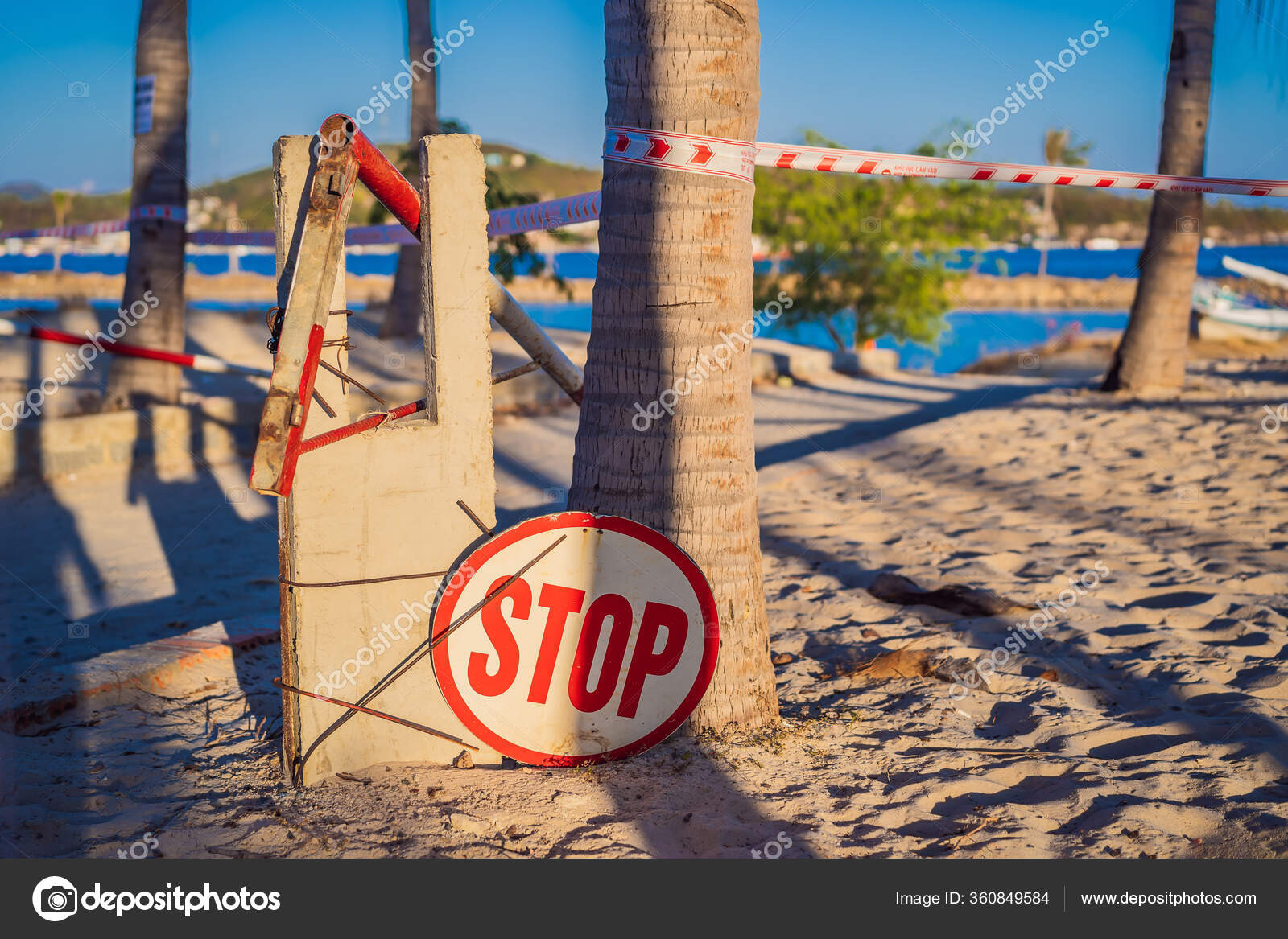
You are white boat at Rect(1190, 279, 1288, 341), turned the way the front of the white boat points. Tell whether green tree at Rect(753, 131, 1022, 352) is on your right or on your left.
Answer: on your left

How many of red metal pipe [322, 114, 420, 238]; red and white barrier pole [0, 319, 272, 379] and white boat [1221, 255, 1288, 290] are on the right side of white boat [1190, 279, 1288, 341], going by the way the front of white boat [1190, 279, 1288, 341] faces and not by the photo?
1

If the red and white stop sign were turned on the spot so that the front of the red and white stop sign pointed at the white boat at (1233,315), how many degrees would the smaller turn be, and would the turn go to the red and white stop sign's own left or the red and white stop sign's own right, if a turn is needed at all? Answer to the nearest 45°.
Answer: approximately 135° to the red and white stop sign's own left

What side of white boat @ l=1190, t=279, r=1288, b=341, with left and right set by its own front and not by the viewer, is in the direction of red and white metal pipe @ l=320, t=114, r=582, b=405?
left

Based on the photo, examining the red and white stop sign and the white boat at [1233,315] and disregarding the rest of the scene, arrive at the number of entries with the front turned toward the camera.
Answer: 1

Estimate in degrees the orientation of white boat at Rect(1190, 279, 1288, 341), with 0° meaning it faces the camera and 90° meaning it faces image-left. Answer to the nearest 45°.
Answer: approximately 90°

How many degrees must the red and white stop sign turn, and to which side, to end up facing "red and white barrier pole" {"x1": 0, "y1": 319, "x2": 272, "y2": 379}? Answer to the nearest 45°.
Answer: approximately 135° to its right

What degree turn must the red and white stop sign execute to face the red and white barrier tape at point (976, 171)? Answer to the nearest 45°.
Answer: approximately 135° to its left
